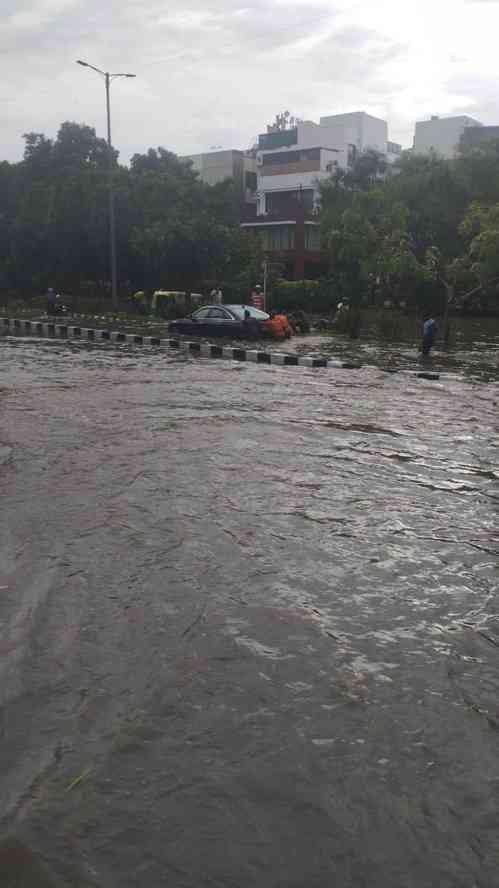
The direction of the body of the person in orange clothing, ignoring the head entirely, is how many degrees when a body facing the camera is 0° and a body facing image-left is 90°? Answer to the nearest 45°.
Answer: approximately 90°

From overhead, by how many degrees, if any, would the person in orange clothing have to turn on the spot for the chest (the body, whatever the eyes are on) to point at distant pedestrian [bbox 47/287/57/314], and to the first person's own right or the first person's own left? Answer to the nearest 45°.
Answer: approximately 45° to the first person's own right

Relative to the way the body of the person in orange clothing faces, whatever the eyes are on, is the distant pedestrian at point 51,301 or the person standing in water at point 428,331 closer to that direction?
the distant pedestrian

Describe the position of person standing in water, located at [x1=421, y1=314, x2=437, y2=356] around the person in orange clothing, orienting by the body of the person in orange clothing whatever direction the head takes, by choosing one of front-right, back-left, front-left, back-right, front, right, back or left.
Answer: back-left

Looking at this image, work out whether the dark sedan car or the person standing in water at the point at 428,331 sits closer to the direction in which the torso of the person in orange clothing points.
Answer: the dark sedan car
